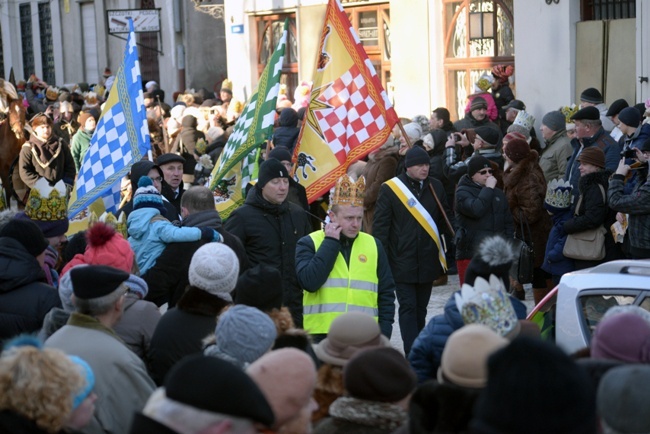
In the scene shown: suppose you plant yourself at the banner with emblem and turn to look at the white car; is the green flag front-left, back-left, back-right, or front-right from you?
back-right

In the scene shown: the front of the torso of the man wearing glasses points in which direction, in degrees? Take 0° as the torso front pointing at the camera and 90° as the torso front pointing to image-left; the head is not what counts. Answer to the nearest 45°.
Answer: approximately 315°

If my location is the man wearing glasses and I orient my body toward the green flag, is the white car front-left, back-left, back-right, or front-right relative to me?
back-left

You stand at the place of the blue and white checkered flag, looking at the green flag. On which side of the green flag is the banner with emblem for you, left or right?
right

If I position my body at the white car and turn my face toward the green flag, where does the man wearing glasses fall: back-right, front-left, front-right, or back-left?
front-right

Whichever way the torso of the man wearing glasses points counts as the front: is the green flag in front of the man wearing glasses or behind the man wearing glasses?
behind

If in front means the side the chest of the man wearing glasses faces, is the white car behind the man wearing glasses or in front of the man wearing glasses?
in front

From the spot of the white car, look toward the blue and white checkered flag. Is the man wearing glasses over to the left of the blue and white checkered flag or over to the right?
right
